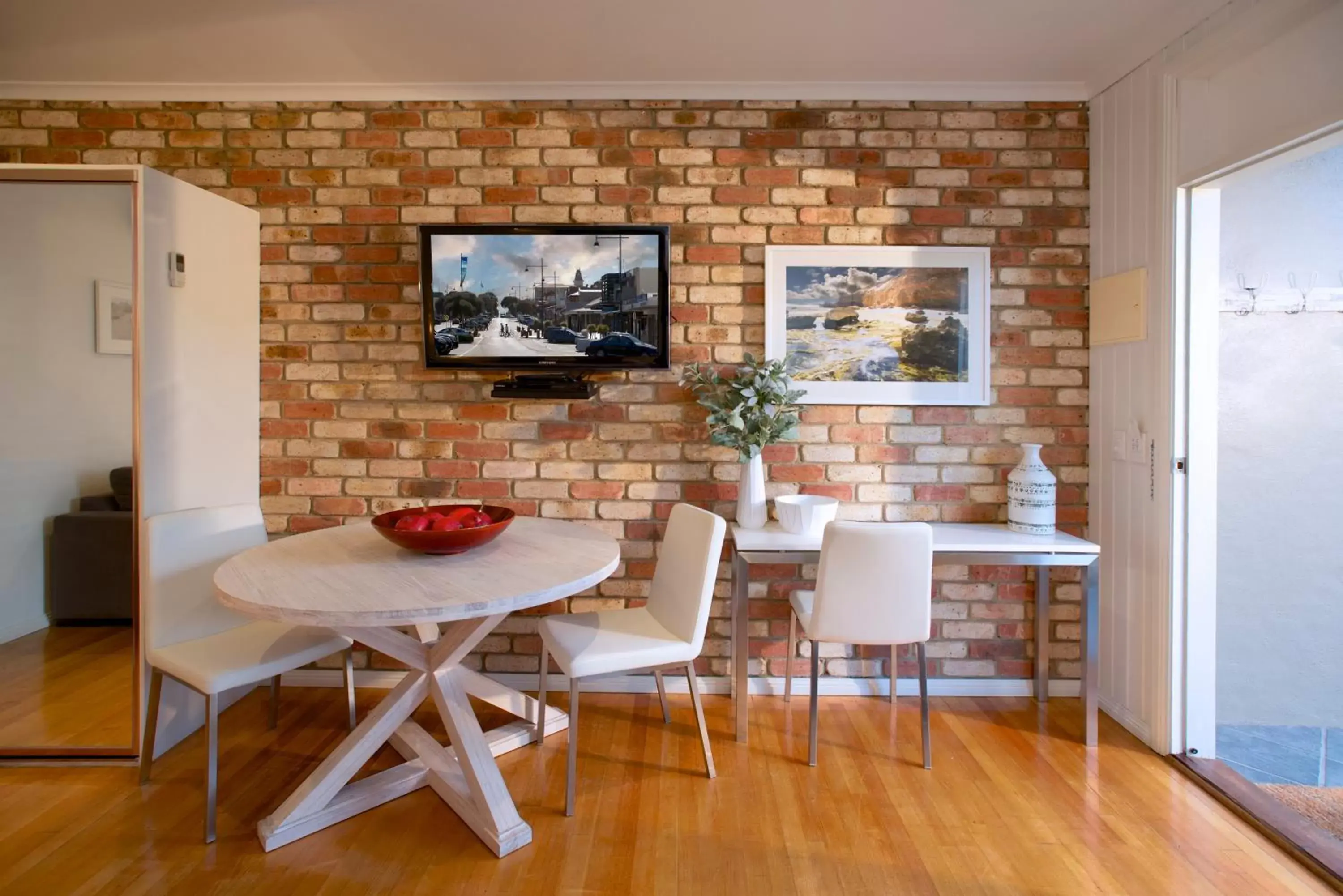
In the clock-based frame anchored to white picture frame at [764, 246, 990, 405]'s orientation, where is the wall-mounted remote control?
The wall-mounted remote control is roughly at 2 o'clock from the white picture frame.

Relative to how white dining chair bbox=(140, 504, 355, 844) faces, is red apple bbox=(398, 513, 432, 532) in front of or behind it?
in front

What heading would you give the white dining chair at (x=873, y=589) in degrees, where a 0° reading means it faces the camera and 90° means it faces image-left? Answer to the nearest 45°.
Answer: approximately 180°

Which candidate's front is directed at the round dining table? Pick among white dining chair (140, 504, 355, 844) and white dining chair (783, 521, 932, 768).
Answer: white dining chair (140, 504, 355, 844)

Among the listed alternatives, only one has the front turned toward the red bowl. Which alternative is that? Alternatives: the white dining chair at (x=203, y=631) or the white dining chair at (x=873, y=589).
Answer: the white dining chair at (x=203, y=631)

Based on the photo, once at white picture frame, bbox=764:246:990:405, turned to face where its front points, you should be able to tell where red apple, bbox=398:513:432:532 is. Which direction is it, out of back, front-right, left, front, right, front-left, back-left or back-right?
front-right

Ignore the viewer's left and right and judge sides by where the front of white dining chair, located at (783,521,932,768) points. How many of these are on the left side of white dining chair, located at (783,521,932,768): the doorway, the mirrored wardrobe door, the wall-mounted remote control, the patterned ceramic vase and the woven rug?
2

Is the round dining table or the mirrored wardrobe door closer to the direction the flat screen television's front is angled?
the round dining table

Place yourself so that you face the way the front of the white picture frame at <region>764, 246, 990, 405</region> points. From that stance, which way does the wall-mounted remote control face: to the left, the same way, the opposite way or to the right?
to the left

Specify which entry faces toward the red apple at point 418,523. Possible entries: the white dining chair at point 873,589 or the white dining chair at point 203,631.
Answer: the white dining chair at point 203,631

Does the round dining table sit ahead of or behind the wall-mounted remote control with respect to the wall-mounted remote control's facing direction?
ahead
